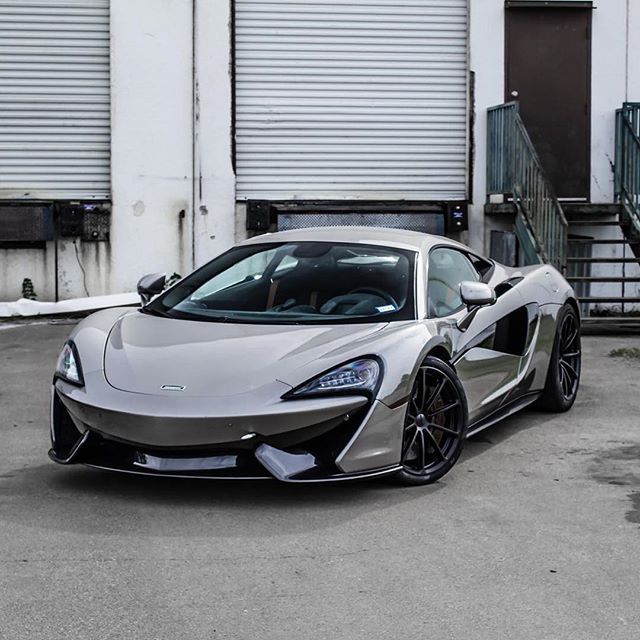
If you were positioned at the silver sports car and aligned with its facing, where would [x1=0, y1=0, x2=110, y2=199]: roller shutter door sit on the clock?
The roller shutter door is roughly at 4 o'clock from the silver sports car.

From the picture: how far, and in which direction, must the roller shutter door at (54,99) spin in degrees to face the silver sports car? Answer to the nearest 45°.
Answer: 0° — it already faces it

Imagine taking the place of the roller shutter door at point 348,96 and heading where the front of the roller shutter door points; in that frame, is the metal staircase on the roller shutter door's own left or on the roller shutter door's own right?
on the roller shutter door's own left

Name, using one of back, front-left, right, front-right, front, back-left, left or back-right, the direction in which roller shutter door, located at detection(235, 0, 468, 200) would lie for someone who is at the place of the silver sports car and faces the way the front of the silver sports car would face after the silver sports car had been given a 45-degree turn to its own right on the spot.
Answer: right

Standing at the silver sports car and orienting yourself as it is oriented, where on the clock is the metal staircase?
The metal staircase is roughly at 5 o'clock from the silver sports car.

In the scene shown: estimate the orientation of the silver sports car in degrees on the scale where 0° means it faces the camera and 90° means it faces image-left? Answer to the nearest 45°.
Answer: approximately 45°

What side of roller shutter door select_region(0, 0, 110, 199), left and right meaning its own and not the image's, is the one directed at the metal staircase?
left
